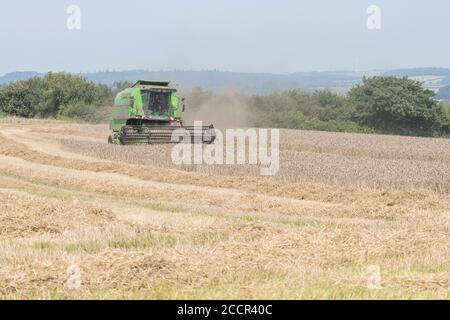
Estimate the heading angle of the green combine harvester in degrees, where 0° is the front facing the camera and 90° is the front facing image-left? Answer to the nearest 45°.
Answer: approximately 315°
